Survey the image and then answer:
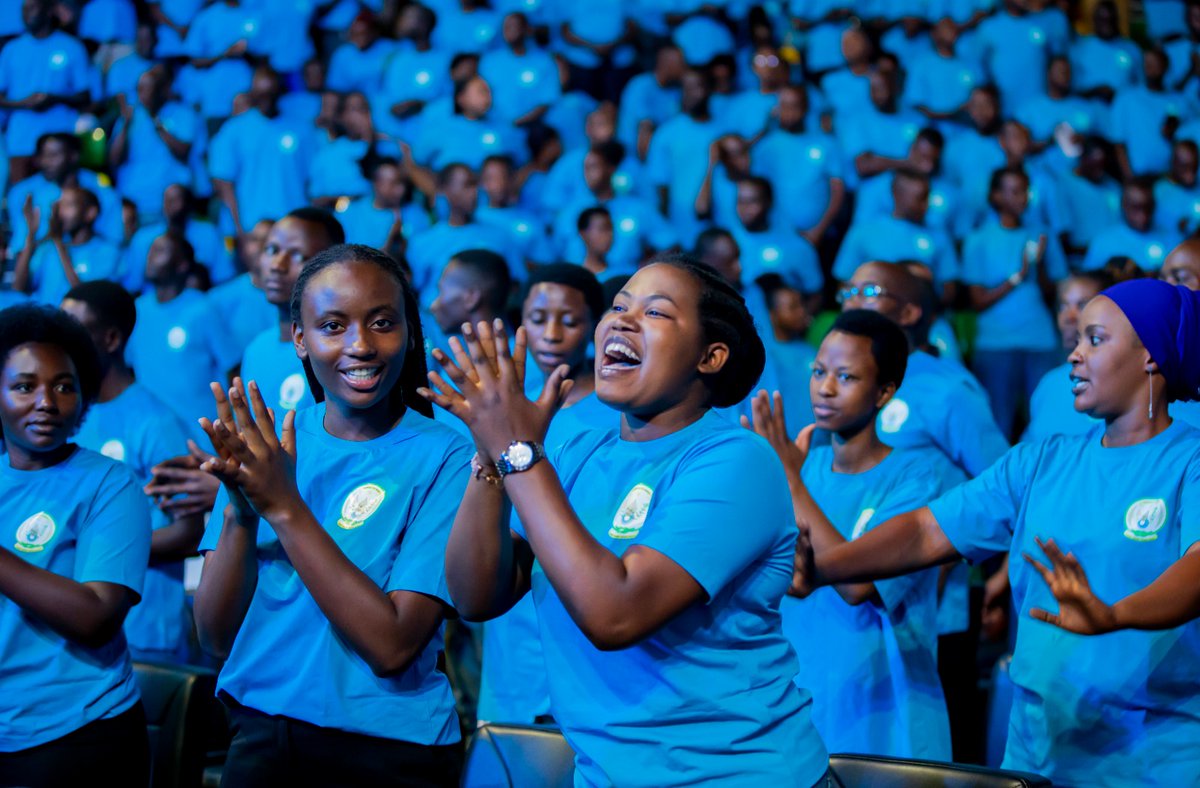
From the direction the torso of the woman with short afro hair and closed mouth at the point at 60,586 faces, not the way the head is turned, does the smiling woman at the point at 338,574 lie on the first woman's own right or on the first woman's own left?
on the first woman's own left

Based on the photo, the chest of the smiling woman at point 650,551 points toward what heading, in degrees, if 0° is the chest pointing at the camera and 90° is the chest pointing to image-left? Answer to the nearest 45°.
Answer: approximately 45°

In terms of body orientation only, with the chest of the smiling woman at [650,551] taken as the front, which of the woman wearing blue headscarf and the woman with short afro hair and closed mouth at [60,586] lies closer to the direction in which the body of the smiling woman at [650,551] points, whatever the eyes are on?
the woman with short afro hair and closed mouth

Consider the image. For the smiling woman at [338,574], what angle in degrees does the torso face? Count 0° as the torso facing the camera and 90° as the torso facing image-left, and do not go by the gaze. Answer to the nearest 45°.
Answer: approximately 45°

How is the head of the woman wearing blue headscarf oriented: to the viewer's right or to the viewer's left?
to the viewer's left

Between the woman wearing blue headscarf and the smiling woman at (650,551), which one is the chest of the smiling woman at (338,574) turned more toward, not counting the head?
the smiling woman

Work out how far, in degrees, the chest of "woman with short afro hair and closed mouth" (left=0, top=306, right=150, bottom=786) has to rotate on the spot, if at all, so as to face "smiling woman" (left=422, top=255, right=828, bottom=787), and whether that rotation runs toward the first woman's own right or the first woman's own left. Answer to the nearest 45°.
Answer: approximately 90° to the first woman's own left

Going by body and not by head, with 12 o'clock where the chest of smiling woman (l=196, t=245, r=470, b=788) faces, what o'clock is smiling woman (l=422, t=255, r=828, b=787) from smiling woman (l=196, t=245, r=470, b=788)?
smiling woman (l=422, t=255, r=828, b=787) is roughly at 9 o'clock from smiling woman (l=196, t=245, r=470, b=788).

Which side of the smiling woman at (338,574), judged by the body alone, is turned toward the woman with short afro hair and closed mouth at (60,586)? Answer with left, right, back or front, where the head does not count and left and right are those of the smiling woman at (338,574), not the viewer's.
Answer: right

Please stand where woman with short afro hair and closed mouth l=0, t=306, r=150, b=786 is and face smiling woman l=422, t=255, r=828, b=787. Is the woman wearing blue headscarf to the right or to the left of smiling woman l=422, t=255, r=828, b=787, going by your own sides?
left
